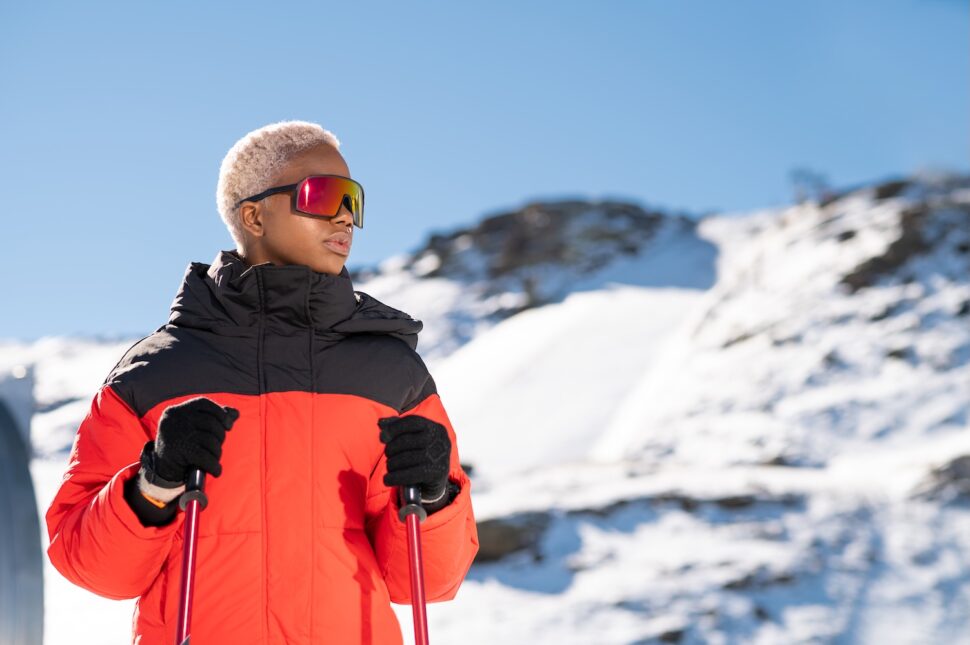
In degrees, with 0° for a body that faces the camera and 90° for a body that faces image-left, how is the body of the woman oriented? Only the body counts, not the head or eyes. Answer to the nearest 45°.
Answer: approximately 0°
